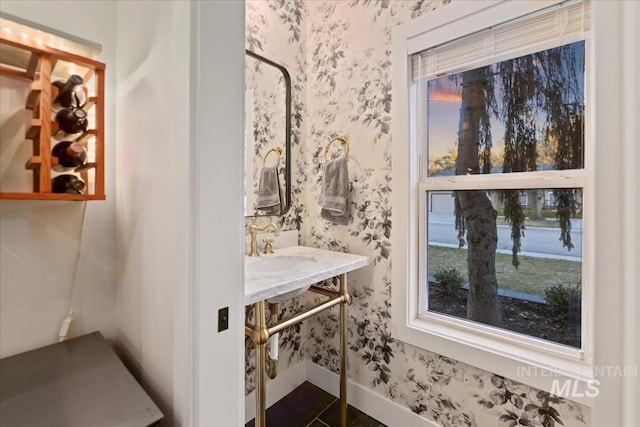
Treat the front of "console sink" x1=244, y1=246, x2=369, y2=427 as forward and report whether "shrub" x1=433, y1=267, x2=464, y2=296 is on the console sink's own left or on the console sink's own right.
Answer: on the console sink's own left

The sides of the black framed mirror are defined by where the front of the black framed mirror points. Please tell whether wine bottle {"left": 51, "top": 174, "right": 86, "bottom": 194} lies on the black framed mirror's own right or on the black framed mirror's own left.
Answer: on the black framed mirror's own right

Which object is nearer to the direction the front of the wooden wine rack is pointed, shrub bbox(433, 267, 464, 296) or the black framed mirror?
the shrub

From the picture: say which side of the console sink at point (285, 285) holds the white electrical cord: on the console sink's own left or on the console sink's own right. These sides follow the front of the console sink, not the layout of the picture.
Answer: on the console sink's own right

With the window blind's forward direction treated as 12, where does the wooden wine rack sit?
The wooden wine rack is roughly at 12 o'clock from the window blind.

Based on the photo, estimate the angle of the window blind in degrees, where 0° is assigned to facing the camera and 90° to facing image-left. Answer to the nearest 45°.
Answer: approximately 45°

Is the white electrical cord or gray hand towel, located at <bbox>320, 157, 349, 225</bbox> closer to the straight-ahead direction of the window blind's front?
the white electrical cord

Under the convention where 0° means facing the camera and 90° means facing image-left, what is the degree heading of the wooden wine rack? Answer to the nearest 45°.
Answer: approximately 315°

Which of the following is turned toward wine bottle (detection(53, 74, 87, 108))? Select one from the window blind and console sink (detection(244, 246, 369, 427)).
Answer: the window blind
